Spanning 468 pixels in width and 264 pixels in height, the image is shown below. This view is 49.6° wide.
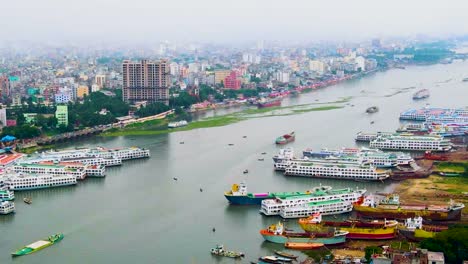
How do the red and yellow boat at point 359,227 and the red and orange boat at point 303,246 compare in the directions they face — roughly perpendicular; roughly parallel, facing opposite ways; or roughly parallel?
roughly parallel

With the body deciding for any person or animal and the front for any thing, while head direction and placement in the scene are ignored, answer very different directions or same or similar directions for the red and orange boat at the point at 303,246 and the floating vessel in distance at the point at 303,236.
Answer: same or similar directions

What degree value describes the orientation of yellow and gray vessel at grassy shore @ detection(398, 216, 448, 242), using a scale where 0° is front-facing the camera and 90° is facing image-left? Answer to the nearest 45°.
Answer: approximately 270°

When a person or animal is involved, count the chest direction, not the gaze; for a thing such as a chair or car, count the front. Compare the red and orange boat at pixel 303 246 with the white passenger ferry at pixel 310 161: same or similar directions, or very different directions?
same or similar directions

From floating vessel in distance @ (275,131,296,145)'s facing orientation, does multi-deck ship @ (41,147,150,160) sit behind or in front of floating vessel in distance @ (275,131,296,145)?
in front
